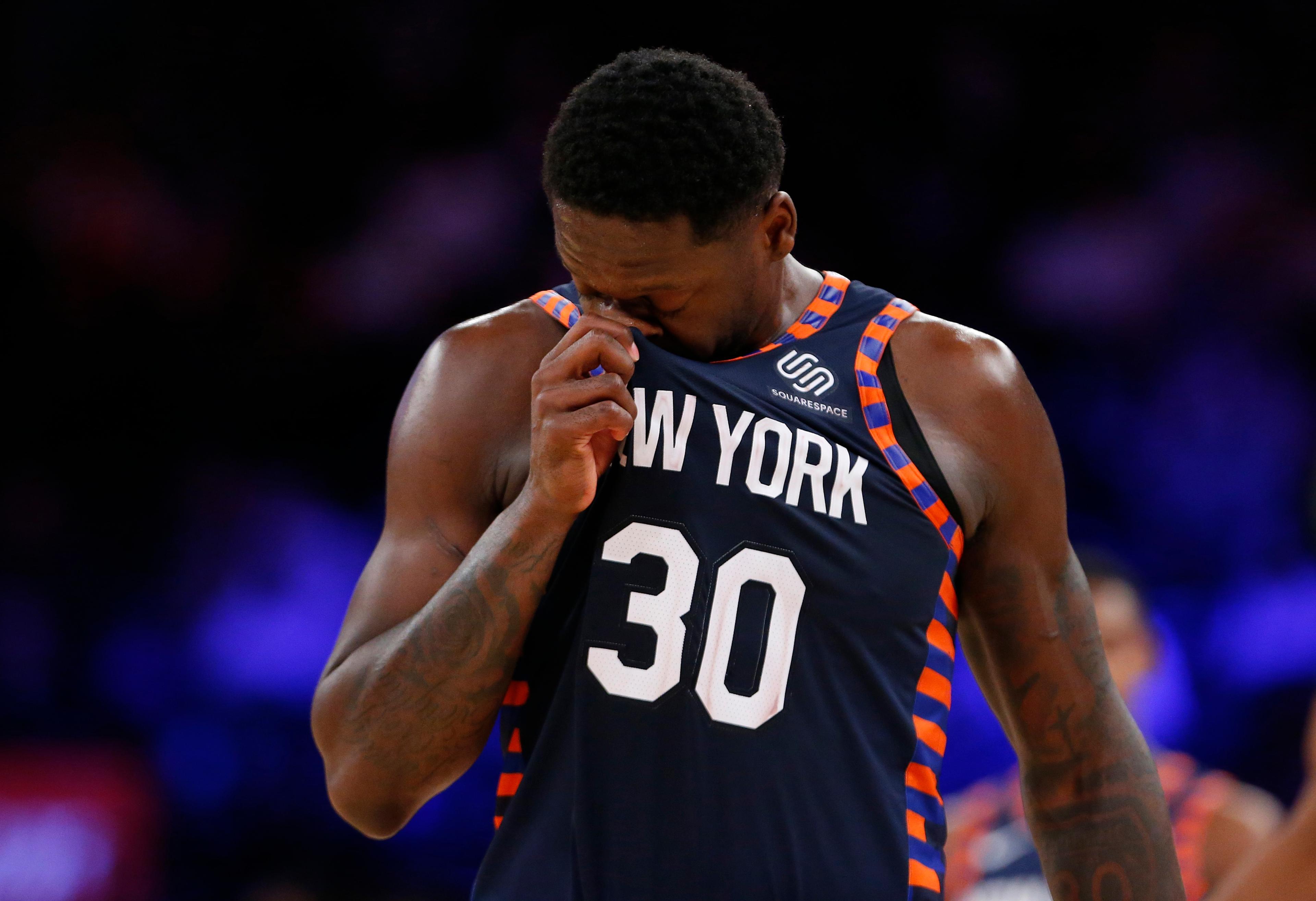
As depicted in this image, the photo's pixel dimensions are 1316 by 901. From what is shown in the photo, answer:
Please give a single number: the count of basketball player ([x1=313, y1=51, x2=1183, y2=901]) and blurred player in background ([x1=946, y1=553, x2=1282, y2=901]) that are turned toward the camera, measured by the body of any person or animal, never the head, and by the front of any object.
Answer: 2

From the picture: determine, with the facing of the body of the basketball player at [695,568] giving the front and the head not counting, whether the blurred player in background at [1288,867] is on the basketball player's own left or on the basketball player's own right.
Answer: on the basketball player's own left

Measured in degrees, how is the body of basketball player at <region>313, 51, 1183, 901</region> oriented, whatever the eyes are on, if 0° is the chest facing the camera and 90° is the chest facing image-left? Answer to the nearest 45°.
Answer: approximately 0°

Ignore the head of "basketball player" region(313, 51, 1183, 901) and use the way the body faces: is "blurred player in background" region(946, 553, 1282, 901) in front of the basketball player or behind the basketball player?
behind

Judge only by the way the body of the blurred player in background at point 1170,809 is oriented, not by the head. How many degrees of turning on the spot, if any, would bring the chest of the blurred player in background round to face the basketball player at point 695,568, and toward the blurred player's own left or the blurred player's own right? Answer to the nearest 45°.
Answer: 0° — they already face them
